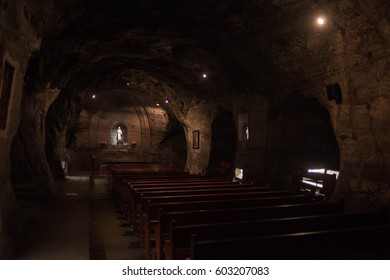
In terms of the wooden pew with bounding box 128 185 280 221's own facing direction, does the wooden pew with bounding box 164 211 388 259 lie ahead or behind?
behind

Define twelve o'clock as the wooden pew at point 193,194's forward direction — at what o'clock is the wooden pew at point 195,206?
the wooden pew at point 195,206 is roughly at 6 o'clock from the wooden pew at point 193,194.

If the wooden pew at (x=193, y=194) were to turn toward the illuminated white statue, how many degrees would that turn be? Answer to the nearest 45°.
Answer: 0° — it already faces it

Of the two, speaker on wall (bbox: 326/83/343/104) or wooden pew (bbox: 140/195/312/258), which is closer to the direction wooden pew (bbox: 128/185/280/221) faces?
the speaker on wall

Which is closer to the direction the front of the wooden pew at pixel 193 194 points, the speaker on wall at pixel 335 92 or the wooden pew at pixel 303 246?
the speaker on wall

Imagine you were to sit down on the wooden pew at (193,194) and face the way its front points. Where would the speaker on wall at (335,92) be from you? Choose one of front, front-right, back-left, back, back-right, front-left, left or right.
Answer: right

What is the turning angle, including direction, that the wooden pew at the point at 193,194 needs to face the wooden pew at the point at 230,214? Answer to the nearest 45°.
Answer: approximately 180°

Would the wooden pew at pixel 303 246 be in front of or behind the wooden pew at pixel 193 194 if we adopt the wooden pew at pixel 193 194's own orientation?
behind

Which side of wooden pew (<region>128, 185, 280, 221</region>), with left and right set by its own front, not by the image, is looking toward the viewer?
back
